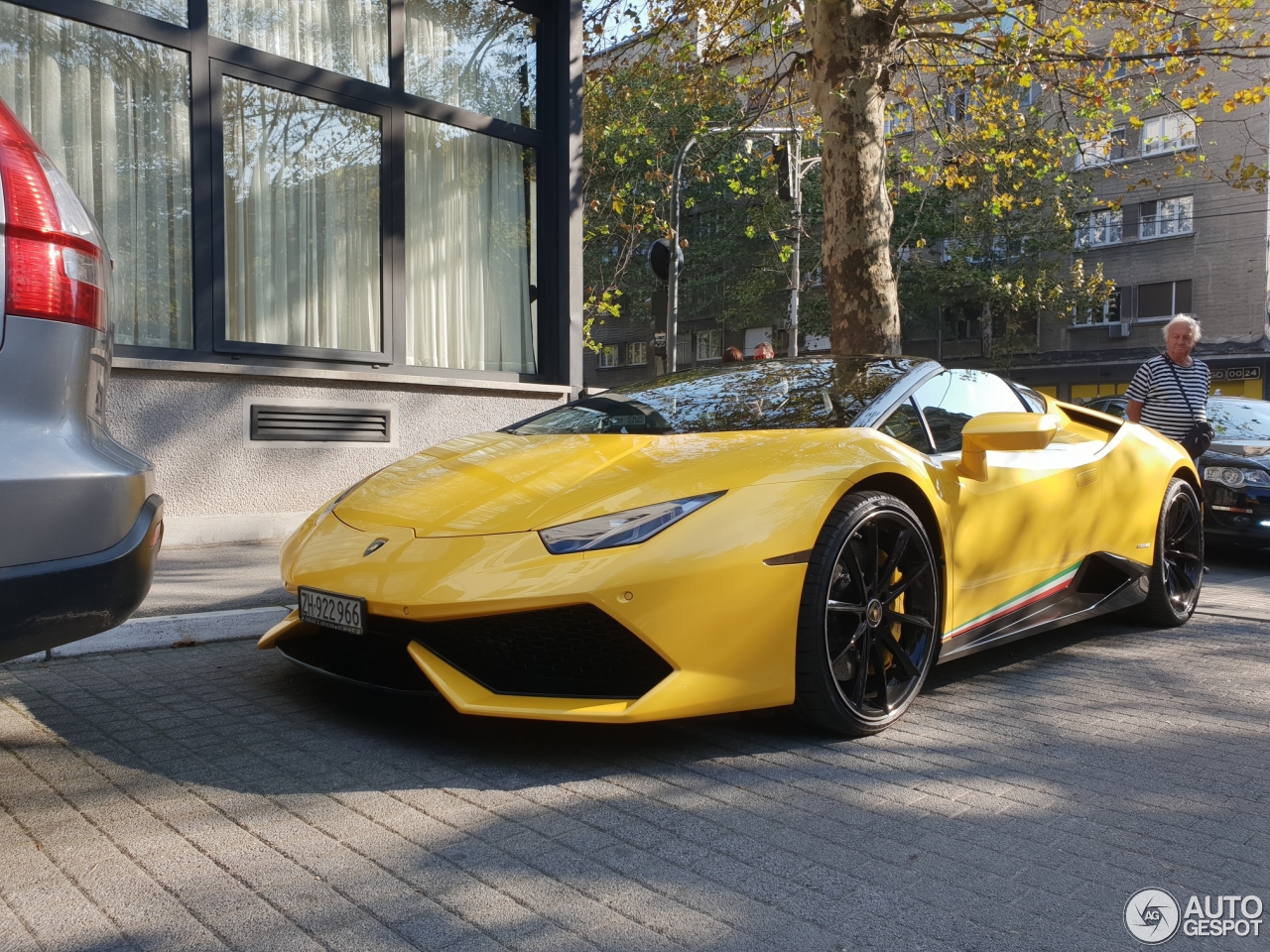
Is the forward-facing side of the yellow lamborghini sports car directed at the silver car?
yes

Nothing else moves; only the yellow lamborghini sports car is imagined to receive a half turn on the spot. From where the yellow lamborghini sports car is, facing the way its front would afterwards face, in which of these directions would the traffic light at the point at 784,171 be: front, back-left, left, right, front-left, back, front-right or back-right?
front-left

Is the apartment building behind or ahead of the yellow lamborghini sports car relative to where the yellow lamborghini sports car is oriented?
behind

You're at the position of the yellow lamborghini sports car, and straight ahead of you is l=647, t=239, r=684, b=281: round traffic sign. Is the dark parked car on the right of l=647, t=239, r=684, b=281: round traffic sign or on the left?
right

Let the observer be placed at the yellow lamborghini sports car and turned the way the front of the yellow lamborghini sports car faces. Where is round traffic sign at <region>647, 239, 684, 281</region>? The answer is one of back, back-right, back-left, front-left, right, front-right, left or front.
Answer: back-right

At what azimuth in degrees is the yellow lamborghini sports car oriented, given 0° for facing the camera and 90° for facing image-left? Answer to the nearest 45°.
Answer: approximately 45°

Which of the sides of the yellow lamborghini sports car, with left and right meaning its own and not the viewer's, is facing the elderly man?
back
